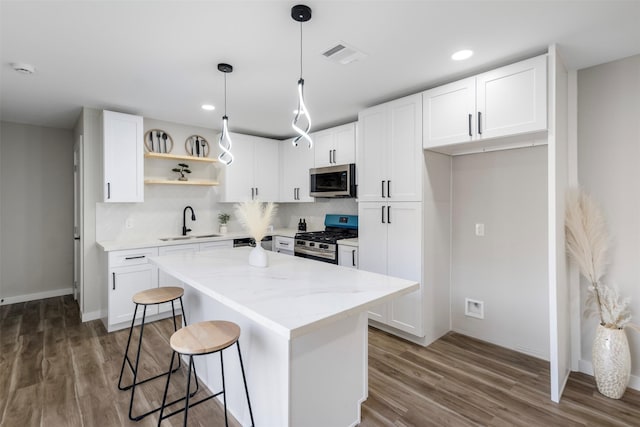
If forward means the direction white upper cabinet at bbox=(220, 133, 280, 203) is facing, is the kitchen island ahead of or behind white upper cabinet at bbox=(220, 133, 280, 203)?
ahead

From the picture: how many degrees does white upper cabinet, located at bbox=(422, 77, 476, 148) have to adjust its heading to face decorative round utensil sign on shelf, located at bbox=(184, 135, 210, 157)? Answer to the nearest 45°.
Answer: approximately 45° to its right

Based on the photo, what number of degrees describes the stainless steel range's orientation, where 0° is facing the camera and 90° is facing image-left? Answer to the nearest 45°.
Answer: approximately 45°

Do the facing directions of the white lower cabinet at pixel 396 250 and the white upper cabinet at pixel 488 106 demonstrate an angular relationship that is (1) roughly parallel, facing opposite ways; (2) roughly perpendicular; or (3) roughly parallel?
roughly parallel

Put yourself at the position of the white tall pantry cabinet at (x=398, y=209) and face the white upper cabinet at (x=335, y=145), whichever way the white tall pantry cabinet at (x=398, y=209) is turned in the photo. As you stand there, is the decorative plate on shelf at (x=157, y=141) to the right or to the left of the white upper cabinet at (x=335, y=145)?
left

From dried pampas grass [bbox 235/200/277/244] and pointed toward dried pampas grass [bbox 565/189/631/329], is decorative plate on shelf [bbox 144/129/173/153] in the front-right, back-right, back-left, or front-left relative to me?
back-left

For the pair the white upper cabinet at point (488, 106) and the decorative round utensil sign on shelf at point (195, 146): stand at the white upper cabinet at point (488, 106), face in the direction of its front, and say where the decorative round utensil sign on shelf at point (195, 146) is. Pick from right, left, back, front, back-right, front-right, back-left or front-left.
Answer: front-right

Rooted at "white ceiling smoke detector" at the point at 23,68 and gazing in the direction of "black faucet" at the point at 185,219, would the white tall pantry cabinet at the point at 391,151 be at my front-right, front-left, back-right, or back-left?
front-right

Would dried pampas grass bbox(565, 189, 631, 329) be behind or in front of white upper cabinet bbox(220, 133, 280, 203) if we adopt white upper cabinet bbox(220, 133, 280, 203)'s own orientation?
in front

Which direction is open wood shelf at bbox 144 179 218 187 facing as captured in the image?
toward the camera

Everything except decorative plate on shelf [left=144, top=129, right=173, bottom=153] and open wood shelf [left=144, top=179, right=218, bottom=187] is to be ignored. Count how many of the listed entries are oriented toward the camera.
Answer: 2

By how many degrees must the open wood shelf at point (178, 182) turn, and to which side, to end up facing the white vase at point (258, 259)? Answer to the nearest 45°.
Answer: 0° — it already faces it

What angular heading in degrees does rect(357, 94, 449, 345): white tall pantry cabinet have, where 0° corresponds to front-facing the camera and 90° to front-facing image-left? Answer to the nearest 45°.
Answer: approximately 45°

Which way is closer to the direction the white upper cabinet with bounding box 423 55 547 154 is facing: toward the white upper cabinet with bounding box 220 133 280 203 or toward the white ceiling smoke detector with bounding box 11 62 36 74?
the white ceiling smoke detector

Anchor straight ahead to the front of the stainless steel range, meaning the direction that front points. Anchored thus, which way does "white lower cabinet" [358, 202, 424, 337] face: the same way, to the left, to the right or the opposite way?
the same way
